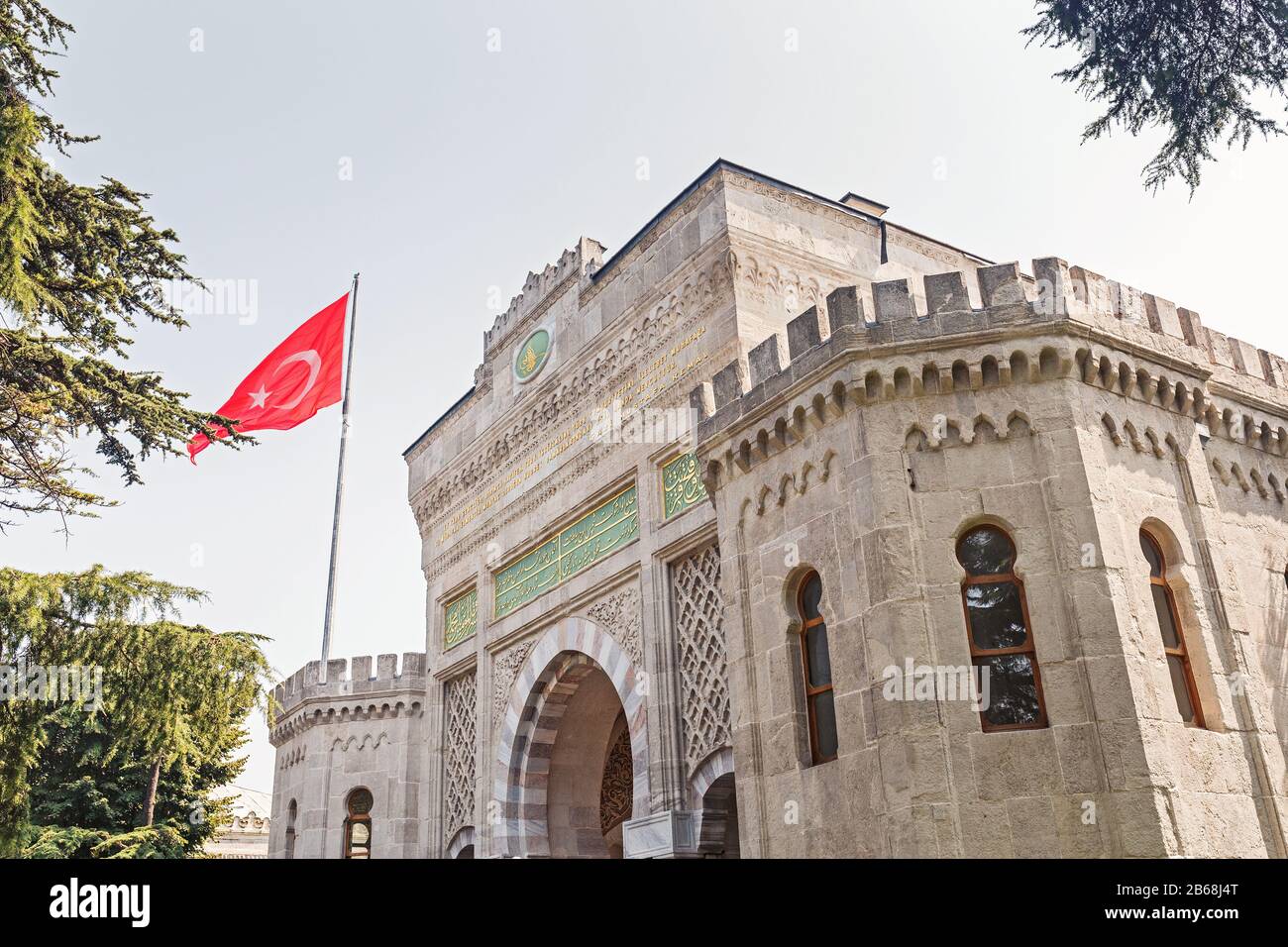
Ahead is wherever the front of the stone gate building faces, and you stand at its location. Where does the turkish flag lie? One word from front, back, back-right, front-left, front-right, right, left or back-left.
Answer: right

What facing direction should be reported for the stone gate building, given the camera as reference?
facing the viewer and to the left of the viewer

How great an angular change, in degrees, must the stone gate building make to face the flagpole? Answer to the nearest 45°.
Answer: approximately 90° to its right
